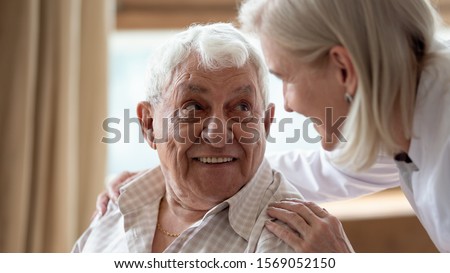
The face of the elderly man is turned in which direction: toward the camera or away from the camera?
toward the camera

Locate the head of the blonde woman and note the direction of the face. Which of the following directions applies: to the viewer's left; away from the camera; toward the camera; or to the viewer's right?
to the viewer's left

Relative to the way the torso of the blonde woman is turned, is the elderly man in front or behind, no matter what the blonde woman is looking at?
in front

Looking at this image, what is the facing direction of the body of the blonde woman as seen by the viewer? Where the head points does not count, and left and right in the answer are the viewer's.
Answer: facing to the left of the viewer
